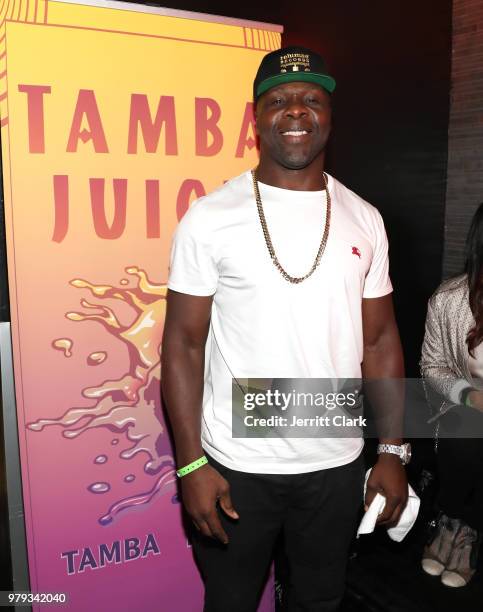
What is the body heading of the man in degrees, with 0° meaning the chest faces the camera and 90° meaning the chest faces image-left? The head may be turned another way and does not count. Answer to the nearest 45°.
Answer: approximately 0°

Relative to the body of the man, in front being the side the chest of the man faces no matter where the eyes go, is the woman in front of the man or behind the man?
behind

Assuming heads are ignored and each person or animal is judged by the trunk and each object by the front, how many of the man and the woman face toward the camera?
2

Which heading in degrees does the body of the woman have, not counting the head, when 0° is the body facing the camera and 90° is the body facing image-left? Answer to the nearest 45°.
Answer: approximately 0°

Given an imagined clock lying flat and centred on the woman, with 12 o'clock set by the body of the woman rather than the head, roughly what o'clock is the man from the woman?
The man is roughly at 1 o'clock from the woman.
